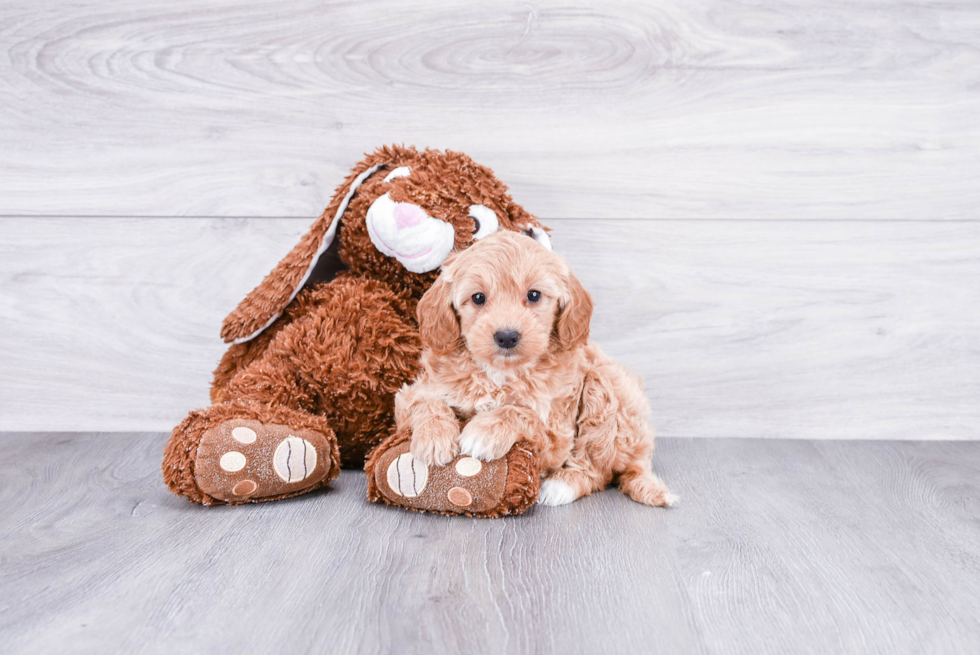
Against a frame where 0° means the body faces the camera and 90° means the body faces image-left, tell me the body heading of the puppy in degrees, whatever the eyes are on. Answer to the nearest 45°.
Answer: approximately 45°

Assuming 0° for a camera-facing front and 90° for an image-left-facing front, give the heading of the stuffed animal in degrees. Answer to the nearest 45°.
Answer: approximately 0°

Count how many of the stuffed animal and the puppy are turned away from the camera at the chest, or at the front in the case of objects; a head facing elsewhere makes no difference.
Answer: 0
